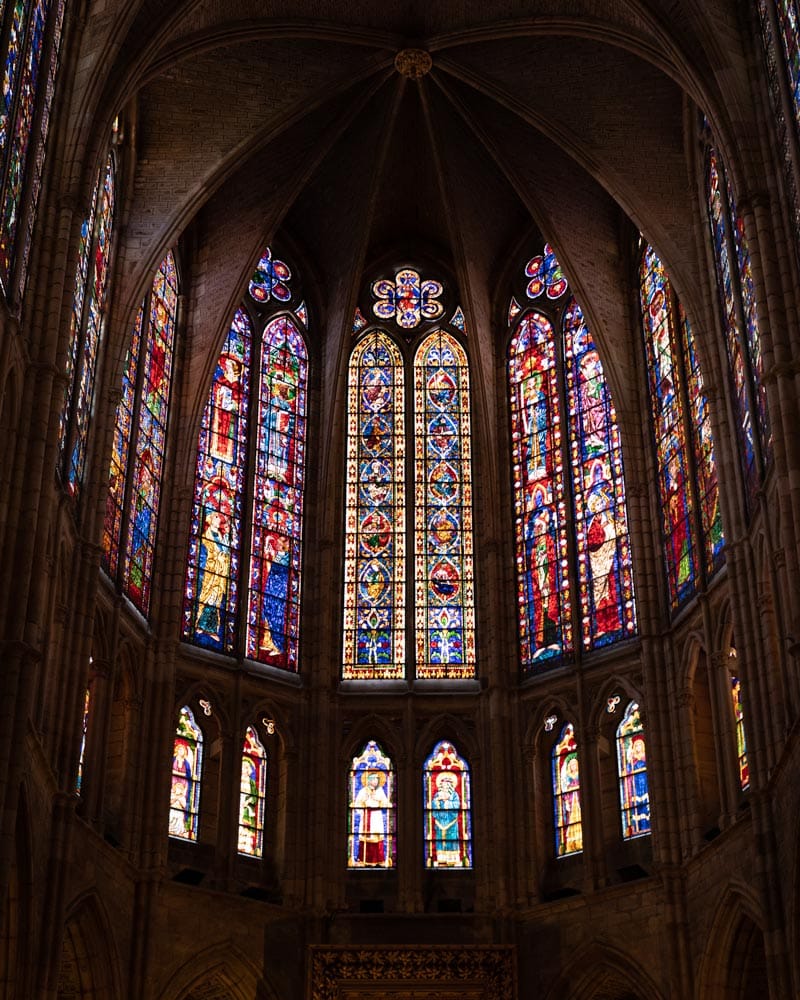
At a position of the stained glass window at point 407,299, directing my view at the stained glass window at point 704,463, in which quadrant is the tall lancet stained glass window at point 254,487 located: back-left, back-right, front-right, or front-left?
back-right

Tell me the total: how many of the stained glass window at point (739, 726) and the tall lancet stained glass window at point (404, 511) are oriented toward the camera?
1

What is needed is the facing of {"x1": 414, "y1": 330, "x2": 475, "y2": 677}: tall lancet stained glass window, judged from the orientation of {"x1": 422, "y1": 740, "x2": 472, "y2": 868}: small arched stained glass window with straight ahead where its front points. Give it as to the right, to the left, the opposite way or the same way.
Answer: the same way

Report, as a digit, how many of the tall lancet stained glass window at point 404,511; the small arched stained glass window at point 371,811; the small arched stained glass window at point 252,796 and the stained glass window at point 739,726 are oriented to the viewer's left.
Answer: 1

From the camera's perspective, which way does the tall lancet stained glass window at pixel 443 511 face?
toward the camera

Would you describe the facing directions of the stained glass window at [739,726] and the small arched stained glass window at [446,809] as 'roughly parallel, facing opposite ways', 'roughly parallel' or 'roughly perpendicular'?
roughly perpendicular

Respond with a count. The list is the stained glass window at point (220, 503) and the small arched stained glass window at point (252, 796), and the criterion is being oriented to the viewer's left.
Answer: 0

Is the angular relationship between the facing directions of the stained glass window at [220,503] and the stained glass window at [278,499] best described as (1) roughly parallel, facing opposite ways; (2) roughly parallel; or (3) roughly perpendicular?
roughly parallel

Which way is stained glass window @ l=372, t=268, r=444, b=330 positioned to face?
toward the camera

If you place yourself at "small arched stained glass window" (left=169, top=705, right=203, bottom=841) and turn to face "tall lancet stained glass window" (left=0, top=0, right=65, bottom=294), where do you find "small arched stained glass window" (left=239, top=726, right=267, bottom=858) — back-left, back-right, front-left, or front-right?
back-left

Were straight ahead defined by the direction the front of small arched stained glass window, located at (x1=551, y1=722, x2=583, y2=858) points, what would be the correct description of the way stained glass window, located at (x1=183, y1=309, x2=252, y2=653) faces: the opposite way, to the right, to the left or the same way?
to the left

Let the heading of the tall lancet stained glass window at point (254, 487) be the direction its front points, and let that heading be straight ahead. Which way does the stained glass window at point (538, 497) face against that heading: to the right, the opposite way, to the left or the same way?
to the right

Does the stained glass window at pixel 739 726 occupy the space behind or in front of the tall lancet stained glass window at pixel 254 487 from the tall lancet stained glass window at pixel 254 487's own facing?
in front

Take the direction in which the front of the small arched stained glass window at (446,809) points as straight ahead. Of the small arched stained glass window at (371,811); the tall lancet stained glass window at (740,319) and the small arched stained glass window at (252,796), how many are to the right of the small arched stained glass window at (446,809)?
2

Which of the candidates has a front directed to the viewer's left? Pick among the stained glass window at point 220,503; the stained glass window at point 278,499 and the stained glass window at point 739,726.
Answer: the stained glass window at point 739,726

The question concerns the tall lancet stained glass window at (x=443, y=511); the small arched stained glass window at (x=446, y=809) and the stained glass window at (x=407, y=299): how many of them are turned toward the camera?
3
